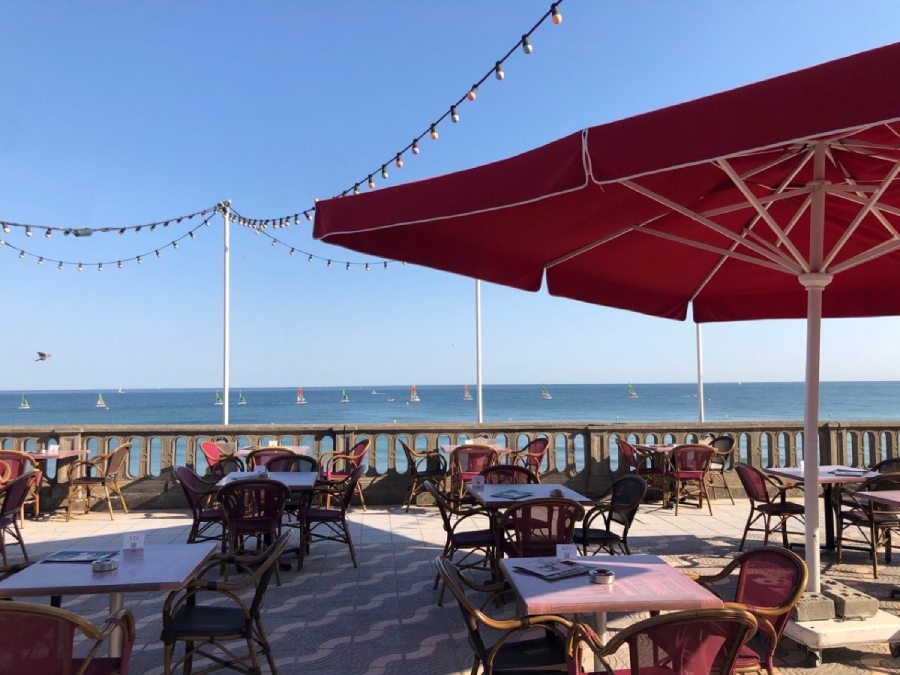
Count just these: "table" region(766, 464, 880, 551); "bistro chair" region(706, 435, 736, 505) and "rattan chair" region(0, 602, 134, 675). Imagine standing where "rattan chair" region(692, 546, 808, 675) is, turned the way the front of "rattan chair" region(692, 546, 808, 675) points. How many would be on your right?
2

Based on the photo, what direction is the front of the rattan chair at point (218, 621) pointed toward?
to the viewer's left

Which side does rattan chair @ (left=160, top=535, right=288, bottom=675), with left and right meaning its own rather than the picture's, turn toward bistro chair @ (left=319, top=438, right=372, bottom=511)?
right

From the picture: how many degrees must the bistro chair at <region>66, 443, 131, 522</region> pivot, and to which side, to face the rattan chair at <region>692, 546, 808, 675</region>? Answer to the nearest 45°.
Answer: approximately 90° to its left

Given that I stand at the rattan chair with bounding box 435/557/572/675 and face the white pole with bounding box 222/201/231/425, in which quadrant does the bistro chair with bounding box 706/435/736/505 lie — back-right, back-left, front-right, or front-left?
front-right

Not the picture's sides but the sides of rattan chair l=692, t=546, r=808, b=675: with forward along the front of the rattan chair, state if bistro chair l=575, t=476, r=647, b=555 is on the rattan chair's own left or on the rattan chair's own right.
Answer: on the rattan chair's own right

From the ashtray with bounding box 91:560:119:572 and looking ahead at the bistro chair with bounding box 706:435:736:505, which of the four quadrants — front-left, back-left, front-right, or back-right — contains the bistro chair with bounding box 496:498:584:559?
front-right

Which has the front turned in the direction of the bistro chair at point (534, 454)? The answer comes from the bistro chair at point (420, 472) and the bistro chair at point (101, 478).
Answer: the bistro chair at point (420, 472)

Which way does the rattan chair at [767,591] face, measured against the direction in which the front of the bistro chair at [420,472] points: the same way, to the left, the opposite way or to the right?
the opposite way

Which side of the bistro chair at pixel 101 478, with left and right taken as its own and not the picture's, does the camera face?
left

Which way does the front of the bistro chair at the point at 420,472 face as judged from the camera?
facing to the right of the viewer

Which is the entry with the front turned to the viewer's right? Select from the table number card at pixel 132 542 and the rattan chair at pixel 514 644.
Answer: the rattan chair

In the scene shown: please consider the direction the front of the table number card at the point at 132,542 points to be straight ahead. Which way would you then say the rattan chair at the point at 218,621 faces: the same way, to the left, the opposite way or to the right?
to the right
